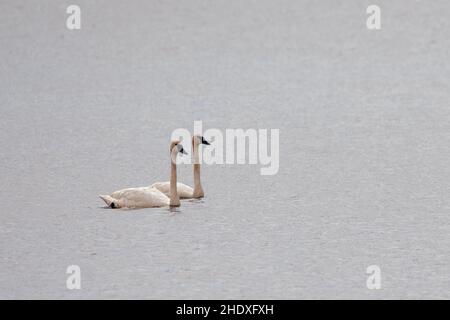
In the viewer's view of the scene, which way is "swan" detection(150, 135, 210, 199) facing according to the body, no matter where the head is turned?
to the viewer's right

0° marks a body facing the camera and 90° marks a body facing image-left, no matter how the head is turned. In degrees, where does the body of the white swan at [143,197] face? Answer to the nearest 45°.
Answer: approximately 270°

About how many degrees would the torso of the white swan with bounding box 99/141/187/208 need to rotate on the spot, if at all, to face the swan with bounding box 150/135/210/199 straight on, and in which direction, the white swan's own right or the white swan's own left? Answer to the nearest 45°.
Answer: approximately 45° to the white swan's own left

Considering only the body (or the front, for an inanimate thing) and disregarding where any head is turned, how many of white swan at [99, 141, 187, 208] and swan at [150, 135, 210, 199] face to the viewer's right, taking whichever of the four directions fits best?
2

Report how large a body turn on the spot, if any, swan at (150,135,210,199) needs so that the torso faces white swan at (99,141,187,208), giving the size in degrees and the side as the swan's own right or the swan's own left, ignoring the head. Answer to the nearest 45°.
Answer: approximately 135° to the swan's own right
